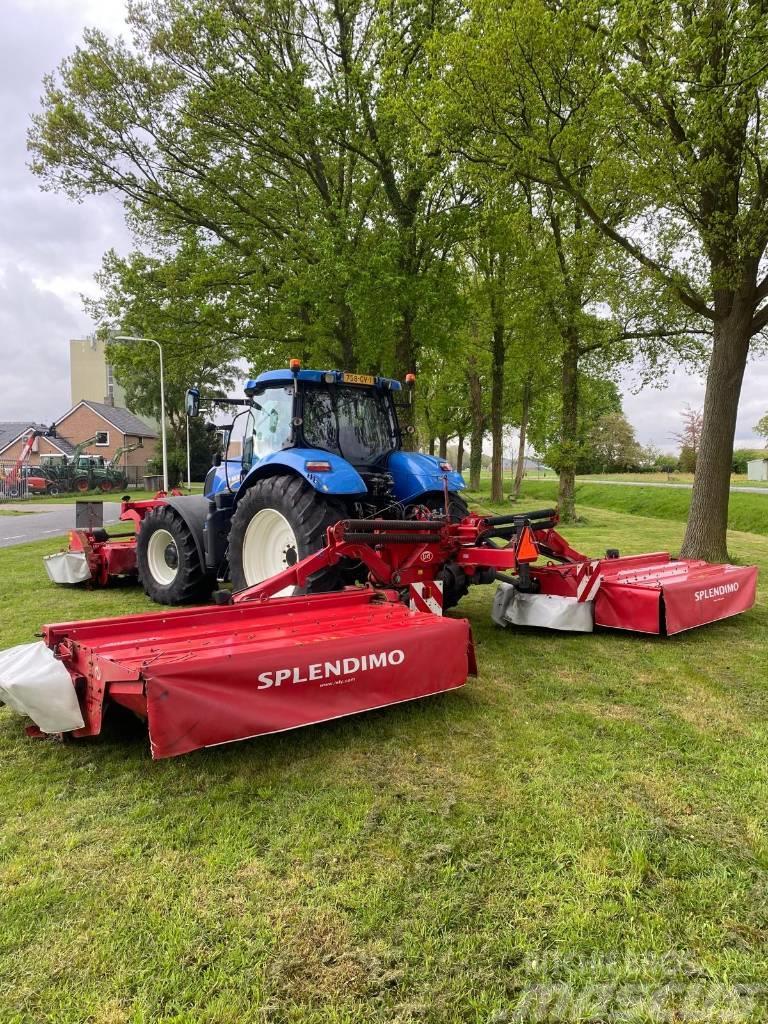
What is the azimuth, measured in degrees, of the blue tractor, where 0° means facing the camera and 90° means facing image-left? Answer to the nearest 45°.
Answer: approximately 135°

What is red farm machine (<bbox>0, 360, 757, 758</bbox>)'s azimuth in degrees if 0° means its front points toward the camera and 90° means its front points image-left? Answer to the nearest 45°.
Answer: approximately 135°
